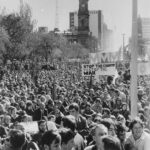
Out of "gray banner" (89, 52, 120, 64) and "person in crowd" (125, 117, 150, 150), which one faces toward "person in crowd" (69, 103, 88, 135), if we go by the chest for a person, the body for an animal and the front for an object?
the gray banner

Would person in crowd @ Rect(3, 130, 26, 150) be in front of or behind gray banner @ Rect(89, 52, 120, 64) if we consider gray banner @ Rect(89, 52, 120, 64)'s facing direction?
in front

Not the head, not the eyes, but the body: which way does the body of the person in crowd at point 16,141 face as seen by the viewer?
away from the camera

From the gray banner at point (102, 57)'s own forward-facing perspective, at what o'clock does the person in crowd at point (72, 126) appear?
The person in crowd is roughly at 12 o'clock from the gray banner.

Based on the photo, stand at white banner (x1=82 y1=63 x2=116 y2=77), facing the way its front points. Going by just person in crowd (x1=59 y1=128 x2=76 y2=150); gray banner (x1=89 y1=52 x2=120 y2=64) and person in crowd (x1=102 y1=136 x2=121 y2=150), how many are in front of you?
2

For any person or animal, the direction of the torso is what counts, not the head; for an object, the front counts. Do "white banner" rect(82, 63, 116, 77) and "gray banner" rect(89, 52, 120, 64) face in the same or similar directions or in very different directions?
same or similar directions

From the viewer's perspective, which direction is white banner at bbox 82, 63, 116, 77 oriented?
toward the camera
